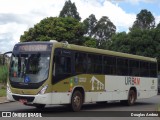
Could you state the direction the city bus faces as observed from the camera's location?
facing the viewer and to the left of the viewer

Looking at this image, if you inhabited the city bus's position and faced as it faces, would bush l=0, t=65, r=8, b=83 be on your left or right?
on your right
